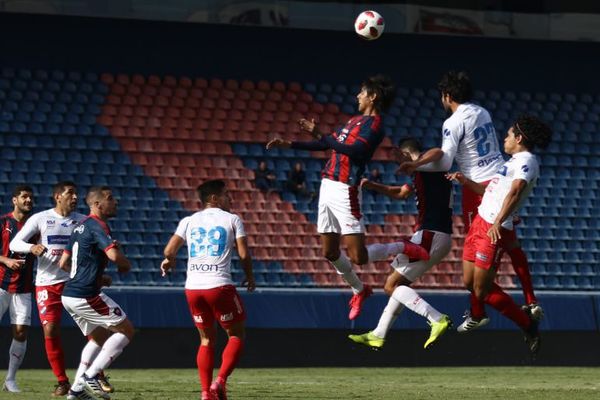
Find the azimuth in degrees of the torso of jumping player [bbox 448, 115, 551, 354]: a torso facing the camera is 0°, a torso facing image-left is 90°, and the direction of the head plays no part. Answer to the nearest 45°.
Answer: approximately 90°

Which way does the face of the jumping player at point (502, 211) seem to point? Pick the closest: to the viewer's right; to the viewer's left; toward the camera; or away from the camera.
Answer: to the viewer's left

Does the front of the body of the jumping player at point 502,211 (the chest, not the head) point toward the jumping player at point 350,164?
yes

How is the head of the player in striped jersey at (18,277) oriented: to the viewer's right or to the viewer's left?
to the viewer's right
